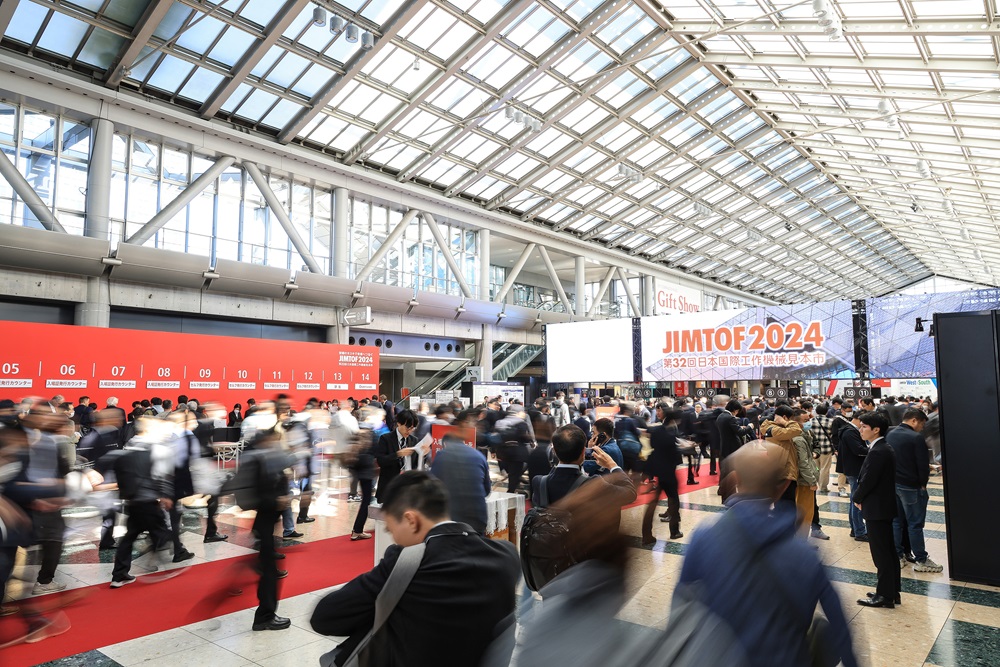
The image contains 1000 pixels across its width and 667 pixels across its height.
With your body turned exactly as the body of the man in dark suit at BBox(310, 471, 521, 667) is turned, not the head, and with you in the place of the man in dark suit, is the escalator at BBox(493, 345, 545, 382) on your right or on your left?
on your right

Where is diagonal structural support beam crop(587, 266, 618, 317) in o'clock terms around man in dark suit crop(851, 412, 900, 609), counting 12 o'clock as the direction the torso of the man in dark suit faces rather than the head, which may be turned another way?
The diagonal structural support beam is roughly at 2 o'clock from the man in dark suit.

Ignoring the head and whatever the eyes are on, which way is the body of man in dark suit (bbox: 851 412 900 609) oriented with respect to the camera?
to the viewer's left

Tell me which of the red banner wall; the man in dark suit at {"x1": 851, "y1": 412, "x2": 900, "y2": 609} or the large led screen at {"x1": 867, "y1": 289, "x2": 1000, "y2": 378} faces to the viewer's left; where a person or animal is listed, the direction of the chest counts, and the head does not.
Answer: the man in dark suit

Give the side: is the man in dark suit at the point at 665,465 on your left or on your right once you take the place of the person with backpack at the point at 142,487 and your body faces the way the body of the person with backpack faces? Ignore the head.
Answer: on your right

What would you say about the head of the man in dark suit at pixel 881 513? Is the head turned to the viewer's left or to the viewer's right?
to the viewer's left

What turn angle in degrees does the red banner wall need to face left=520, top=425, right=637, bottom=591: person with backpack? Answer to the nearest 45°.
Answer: approximately 45° to its right
